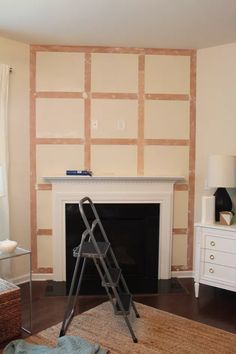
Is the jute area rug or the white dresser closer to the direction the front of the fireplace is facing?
the jute area rug

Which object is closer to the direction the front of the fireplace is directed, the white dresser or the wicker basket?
the wicker basket

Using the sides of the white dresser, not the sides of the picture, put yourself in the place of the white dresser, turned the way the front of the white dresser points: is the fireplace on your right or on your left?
on your right

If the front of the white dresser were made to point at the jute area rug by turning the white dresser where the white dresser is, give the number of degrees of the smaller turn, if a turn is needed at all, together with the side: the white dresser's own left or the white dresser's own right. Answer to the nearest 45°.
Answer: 0° — it already faces it

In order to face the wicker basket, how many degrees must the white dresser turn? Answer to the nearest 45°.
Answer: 0° — it already faces it

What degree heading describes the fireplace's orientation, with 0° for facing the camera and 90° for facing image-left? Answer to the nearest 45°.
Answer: approximately 0°

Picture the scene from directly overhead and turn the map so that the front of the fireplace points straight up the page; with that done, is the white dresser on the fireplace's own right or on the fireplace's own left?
on the fireplace's own left

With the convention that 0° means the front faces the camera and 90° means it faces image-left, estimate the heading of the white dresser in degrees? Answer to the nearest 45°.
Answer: approximately 45°

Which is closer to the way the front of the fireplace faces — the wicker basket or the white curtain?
the wicker basket

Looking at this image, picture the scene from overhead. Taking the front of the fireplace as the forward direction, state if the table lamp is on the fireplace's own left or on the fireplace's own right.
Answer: on the fireplace's own left
